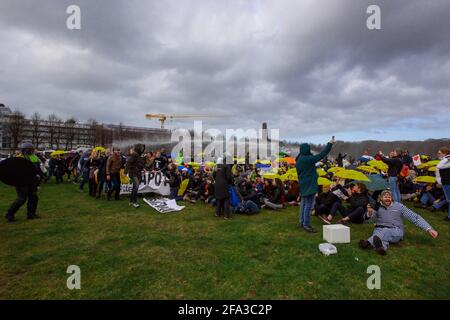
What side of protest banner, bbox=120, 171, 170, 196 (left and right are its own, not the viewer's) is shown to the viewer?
front

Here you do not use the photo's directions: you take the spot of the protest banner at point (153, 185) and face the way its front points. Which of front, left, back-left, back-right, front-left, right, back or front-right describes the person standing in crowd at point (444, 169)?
front-left

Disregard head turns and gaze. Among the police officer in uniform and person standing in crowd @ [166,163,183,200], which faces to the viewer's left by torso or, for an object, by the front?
the police officer in uniform

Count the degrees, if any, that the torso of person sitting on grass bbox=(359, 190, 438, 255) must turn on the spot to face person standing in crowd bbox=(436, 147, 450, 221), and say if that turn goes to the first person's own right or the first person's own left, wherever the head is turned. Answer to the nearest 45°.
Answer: approximately 180°

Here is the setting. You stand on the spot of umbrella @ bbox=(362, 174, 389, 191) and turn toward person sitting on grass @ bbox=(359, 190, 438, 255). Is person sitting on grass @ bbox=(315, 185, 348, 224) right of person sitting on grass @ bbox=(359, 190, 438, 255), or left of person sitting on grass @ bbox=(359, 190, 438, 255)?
right

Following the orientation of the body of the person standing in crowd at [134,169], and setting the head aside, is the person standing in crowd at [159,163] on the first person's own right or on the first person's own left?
on the first person's own left
